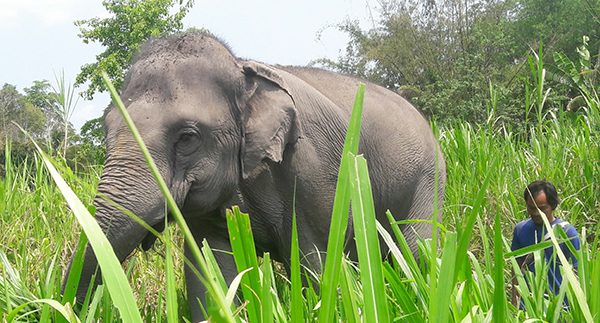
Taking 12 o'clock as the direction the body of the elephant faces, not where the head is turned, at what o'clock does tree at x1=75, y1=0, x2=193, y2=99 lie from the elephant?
The tree is roughly at 4 o'clock from the elephant.

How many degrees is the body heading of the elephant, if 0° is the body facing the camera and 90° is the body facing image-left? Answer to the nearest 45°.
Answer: approximately 45°
